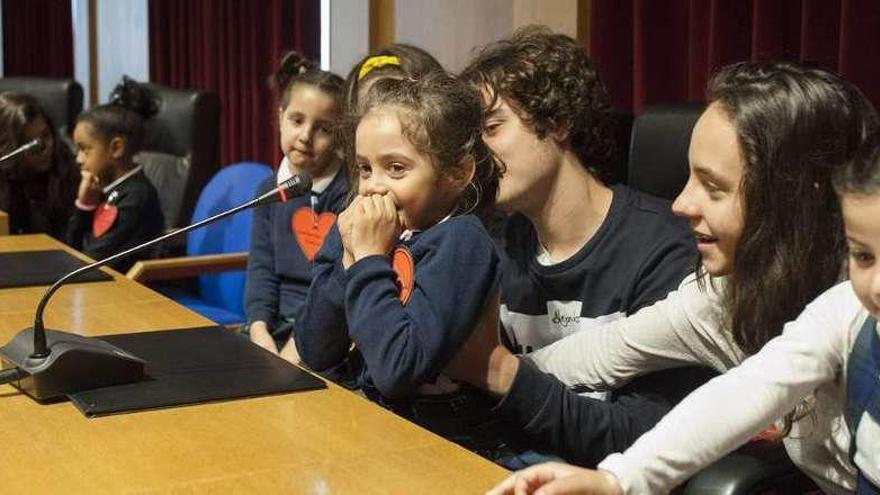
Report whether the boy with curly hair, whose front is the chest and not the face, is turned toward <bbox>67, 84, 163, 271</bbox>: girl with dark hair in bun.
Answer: no

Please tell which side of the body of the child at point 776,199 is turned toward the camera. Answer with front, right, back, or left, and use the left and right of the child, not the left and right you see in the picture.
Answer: left

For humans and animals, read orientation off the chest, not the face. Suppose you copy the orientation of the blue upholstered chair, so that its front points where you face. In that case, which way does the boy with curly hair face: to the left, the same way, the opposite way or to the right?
the same way

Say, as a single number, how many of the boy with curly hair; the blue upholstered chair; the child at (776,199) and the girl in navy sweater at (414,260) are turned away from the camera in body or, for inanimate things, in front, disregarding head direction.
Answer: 0

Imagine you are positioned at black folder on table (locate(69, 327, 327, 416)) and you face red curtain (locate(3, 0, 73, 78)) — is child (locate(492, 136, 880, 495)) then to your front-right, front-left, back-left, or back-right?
back-right

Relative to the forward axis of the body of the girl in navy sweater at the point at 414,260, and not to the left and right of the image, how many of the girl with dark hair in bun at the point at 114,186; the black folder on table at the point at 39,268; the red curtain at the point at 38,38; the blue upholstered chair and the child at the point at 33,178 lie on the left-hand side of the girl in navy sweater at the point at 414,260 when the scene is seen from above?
0

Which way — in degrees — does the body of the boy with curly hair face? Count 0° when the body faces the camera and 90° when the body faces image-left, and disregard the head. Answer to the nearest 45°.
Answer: approximately 45°

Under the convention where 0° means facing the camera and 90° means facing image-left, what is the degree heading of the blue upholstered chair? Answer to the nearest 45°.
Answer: approximately 45°

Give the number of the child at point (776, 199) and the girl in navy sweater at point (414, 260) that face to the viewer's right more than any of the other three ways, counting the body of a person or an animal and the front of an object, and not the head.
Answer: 0

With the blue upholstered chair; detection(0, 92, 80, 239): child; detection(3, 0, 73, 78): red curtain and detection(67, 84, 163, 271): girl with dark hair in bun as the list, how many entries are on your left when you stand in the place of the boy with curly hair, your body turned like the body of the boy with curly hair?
0
